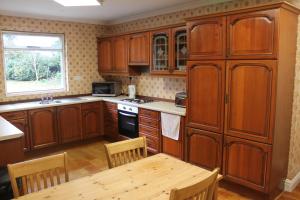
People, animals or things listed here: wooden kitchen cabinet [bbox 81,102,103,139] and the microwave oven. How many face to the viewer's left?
0

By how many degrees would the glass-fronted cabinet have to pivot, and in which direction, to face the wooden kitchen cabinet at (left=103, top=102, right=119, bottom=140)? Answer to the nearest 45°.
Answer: approximately 90° to its right

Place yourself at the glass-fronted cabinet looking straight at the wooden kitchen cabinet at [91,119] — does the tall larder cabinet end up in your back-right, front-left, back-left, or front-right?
back-left

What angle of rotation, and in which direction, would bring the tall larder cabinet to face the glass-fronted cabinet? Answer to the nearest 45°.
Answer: approximately 90° to its right

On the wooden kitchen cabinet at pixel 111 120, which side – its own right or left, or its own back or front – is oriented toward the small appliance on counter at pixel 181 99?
left

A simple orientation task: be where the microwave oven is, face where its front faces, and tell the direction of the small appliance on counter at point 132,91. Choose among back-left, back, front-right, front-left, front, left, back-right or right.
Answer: front-left
